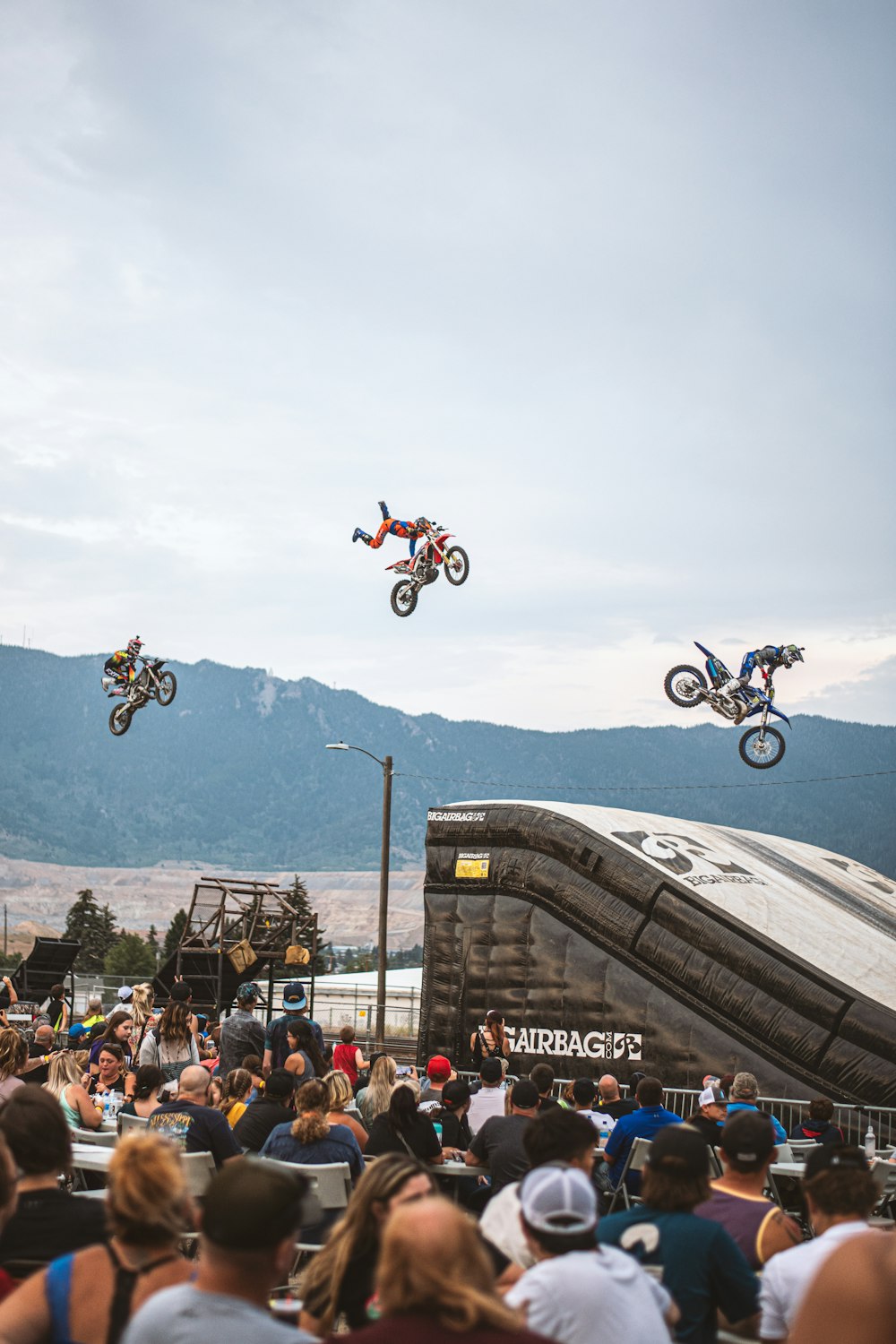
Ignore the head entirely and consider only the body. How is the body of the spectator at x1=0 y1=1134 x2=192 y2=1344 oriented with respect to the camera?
away from the camera

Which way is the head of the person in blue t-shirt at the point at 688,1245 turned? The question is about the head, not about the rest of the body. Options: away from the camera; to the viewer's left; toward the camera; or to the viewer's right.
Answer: away from the camera

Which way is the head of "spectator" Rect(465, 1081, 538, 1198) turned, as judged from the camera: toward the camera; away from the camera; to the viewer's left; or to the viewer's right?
away from the camera

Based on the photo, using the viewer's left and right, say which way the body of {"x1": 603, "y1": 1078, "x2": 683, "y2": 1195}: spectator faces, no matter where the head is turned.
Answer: facing away from the viewer

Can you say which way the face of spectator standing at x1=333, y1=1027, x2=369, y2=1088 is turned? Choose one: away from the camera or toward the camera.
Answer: away from the camera

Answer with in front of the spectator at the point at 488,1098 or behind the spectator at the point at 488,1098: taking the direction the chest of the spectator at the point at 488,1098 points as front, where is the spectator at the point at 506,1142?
behind

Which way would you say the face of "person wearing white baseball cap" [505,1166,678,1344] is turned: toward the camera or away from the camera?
away from the camera

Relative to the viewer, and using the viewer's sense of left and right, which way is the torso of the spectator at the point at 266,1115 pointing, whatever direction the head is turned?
facing away from the viewer and to the right of the viewer

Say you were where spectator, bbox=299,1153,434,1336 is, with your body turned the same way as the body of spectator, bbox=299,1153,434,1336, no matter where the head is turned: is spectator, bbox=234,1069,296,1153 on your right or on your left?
on your left

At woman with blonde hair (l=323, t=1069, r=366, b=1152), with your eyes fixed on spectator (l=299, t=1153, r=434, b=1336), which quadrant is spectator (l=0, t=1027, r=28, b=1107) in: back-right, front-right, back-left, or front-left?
back-right

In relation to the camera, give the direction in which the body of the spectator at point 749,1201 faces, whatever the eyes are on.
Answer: away from the camera

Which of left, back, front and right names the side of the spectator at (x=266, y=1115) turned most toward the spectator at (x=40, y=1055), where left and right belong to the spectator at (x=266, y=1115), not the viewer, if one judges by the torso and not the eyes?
left
